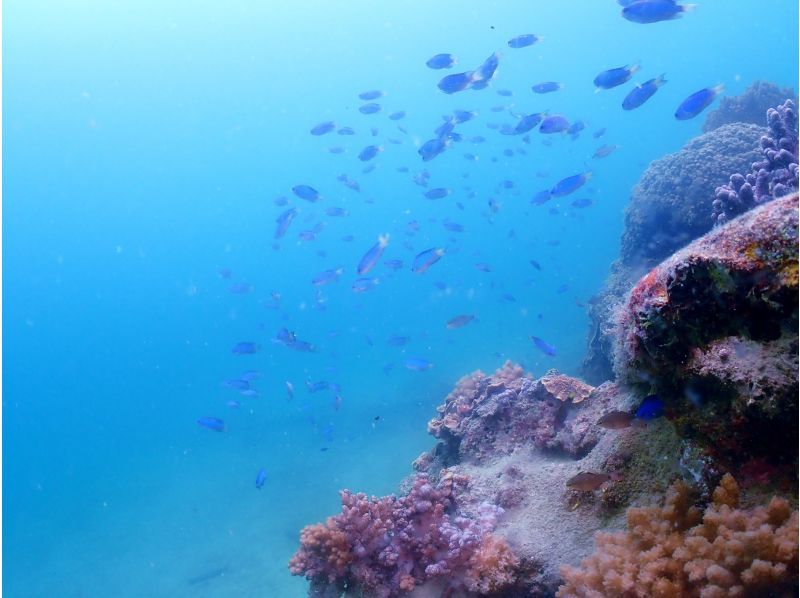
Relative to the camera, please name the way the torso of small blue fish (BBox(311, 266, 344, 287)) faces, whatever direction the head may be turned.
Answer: to the viewer's left

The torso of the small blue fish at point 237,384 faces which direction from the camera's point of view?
to the viewer's left

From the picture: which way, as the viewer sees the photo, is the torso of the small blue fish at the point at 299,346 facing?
to the viewer's left

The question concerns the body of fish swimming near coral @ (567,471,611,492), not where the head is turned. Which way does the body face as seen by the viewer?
to the viewer's left
